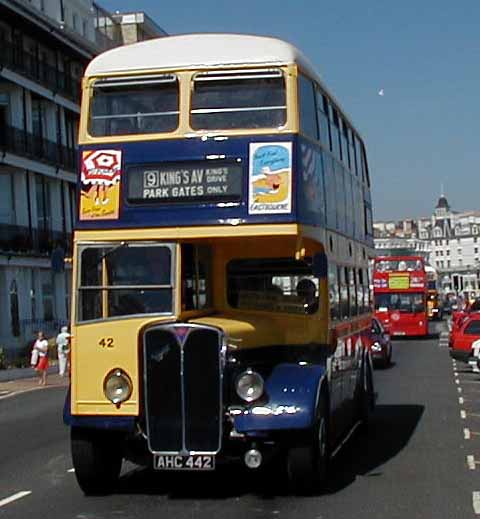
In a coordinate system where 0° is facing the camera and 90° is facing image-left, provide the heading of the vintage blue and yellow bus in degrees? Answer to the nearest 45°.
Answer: approximately 0°

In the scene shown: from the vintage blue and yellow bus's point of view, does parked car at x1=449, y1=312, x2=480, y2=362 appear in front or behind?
behind

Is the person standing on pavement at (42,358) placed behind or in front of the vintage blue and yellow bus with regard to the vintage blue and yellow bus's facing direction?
behind

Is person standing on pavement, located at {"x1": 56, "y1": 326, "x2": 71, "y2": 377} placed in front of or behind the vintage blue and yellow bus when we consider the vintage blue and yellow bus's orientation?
behind

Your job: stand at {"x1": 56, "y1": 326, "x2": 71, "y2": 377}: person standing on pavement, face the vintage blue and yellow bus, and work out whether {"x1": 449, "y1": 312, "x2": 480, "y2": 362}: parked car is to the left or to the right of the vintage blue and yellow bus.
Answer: left

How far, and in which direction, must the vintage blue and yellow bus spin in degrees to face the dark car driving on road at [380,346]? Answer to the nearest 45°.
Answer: approximately 180°
